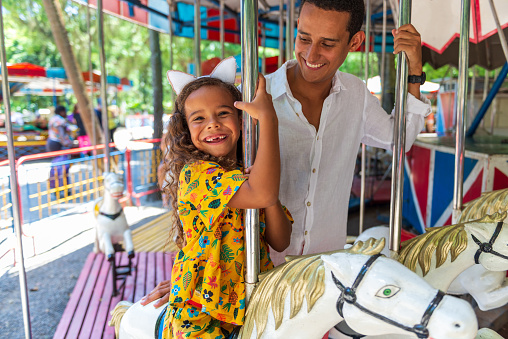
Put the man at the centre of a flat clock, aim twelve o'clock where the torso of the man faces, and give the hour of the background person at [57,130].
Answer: The background person is roughly at 5 o'clock from the man.

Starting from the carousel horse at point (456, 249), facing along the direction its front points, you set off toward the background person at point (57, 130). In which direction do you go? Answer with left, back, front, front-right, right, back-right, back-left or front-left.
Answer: back-left

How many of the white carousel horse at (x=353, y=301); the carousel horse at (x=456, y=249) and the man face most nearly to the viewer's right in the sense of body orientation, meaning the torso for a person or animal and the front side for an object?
2

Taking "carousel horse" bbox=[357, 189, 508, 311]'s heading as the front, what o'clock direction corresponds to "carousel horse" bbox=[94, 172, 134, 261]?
"carousel horse" bbox=[94, 172, 134, 261] is roughly at 7 o'clock from "carousel horse" bbox=[357, 189, 508, 311].

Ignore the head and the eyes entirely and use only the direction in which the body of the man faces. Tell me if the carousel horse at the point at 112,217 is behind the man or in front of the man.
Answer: behind

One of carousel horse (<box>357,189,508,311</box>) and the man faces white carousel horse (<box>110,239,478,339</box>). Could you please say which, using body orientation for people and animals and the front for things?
the man

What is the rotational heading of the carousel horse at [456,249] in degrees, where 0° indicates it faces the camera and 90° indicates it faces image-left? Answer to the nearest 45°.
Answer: approximately 270°

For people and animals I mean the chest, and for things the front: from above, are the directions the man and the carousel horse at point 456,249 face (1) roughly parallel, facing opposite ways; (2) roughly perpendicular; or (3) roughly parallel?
roughly perpendicular

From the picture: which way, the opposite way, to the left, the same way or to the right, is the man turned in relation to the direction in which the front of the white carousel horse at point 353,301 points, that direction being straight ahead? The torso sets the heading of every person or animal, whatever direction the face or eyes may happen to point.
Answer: to the right

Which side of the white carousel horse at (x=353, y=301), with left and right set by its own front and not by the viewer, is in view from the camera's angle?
right

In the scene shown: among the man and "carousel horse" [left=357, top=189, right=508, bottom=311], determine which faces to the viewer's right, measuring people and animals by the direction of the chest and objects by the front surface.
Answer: the carousel horse

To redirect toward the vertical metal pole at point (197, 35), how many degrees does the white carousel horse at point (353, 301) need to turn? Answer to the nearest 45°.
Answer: approximately 135° to its left
